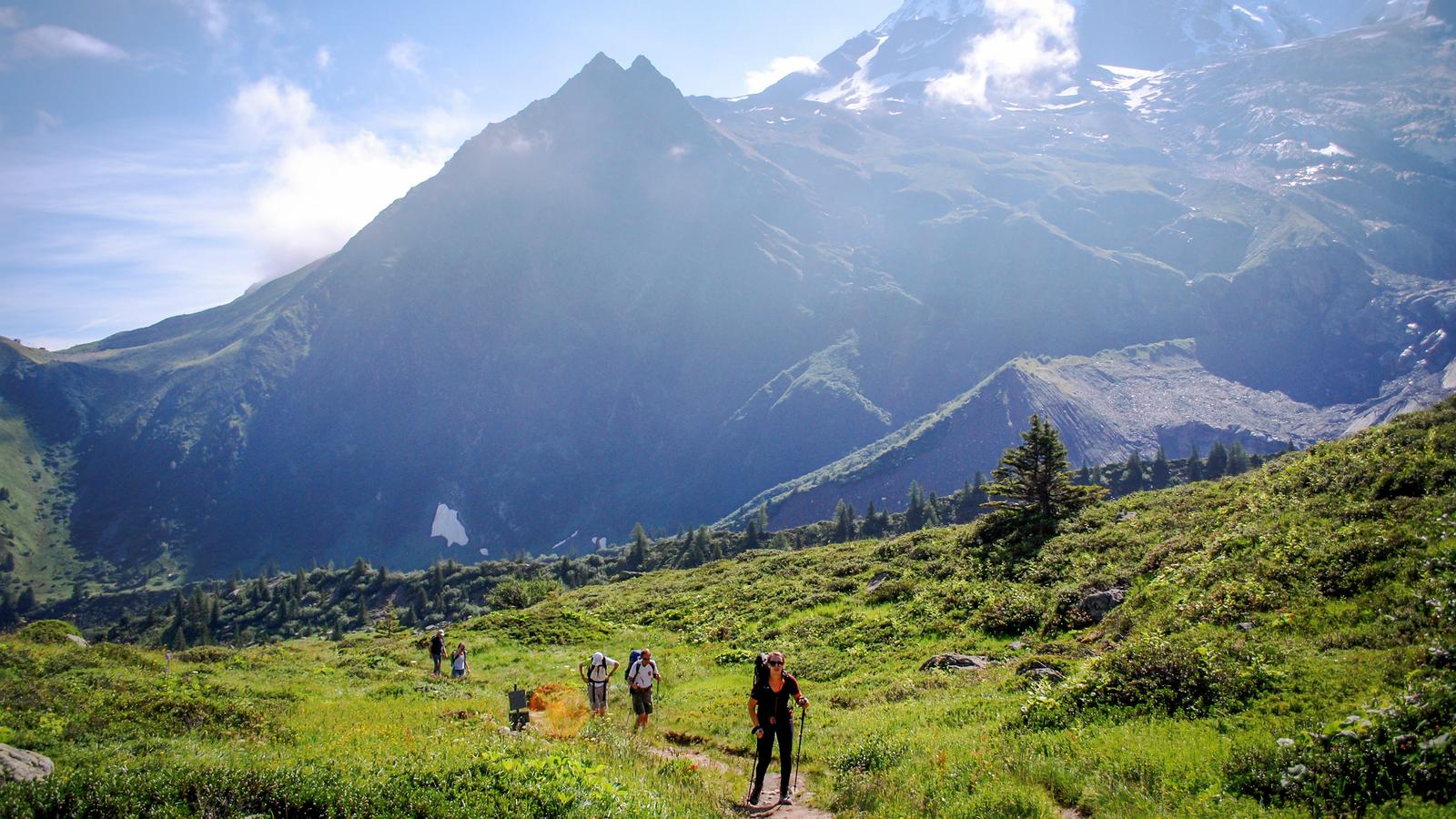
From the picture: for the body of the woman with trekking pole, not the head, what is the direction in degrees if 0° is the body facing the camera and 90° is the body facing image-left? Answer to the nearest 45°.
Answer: approximately 0°

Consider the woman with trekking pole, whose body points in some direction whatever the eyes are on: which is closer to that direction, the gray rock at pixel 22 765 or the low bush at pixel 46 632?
the gray rock

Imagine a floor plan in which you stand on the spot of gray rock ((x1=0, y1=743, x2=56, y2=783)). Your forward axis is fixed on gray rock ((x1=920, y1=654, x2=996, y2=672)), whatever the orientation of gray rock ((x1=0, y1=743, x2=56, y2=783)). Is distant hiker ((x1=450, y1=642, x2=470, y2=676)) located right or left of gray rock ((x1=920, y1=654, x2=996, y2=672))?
left

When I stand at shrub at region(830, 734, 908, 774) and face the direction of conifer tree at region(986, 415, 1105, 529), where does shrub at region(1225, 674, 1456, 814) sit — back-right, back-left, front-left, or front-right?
back-right

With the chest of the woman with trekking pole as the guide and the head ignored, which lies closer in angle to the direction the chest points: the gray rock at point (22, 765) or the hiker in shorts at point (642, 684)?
the gray rock
